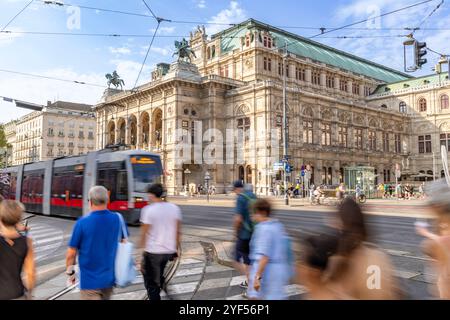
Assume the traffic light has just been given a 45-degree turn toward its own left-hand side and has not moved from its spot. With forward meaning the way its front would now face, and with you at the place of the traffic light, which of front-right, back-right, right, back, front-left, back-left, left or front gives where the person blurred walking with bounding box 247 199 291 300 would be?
back-right

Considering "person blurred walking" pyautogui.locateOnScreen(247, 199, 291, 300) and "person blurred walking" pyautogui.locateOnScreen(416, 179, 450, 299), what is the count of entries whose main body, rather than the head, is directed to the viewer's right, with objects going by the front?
0

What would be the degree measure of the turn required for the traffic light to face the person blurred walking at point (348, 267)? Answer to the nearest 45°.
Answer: approximately 90° to its right

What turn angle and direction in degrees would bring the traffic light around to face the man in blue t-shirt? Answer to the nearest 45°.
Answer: approximately 90° to its right

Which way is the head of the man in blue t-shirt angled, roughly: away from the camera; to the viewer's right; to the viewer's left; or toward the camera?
away from the camera

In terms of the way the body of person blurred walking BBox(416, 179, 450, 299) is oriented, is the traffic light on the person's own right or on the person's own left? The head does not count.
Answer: on the person's own right
